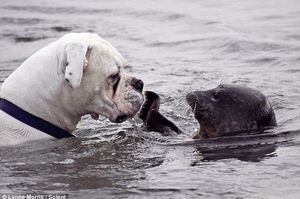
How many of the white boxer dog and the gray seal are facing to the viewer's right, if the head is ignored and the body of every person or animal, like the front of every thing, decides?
1

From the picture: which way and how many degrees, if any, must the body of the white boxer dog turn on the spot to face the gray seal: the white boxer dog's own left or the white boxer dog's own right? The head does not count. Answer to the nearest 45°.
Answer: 0° — it already faces it

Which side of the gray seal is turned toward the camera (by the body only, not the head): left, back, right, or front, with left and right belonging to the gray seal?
left

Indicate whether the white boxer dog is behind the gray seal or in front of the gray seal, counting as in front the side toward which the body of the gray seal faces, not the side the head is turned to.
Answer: in front

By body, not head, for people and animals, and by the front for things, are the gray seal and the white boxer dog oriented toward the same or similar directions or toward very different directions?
very different directions

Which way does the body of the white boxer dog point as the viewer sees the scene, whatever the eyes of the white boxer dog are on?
to the viewer's right
